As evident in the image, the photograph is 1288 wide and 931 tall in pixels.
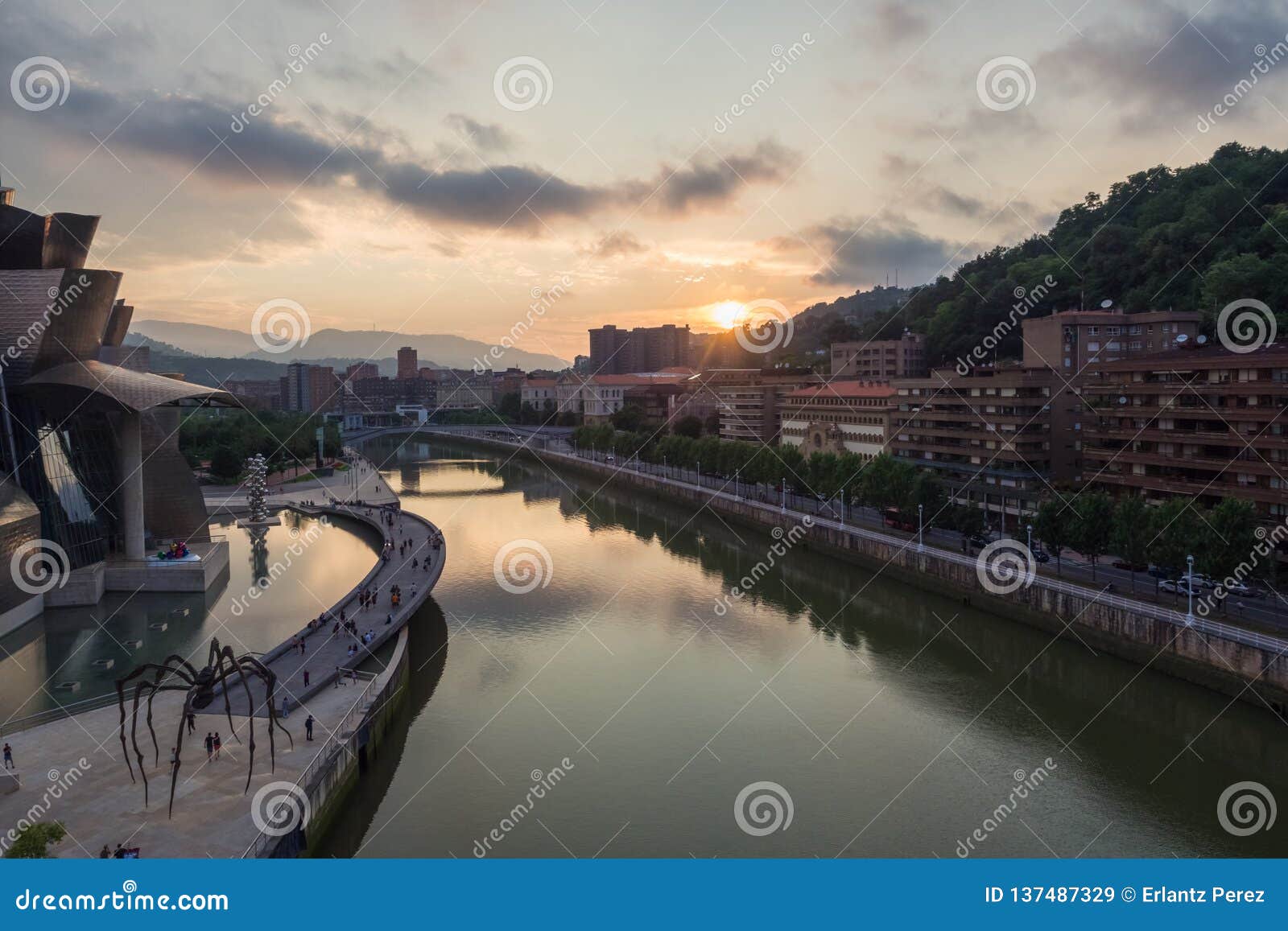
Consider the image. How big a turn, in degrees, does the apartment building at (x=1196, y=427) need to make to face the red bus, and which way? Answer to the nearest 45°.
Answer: approximately 45° to its right

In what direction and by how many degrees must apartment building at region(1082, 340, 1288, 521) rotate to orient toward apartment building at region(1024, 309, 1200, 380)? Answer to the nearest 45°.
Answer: approximately 135° to its right

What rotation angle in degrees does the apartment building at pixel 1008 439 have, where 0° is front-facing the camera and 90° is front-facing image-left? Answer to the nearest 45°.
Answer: approximately 45°

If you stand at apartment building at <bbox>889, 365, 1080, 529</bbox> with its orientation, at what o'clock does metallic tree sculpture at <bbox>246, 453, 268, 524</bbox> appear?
The metallic tree sculpture is roughly at 1 o'clock from the apartment building.

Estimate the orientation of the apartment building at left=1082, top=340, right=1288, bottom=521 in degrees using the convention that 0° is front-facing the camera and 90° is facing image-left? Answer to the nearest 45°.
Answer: approximately 45°

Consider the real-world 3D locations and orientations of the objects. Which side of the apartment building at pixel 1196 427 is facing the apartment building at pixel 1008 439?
right

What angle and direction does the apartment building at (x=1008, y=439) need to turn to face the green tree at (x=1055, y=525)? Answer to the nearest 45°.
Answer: approximately 45° to its left

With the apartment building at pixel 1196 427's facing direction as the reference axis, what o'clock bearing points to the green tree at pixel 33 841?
The green tree is roughly at 11 o'clock from the apartment building.

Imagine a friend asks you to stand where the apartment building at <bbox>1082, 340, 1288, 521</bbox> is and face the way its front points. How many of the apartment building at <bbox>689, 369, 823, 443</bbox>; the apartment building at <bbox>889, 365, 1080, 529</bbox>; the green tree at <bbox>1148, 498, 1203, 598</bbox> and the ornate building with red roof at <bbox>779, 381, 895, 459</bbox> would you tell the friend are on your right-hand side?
3

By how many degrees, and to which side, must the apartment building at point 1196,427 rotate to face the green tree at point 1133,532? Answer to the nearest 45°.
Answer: approximately 45° to its left
